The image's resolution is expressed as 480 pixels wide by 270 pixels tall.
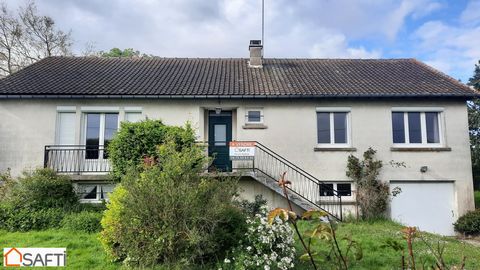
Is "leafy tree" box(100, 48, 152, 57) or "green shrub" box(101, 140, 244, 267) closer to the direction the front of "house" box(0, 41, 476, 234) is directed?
the green shrub

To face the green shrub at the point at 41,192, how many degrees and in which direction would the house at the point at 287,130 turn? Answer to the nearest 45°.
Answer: approximately 90° to its right

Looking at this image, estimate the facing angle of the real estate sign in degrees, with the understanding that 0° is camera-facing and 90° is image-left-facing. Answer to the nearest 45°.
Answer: approximately 0°

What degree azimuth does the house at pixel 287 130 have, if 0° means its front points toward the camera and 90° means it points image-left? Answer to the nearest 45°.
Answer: approximately 0°

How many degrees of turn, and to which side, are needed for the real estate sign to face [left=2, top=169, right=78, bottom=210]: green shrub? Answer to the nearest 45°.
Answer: approximately 90° to its right

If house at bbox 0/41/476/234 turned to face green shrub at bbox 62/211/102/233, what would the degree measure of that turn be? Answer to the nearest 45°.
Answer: approximately 45° to its right
